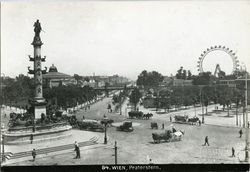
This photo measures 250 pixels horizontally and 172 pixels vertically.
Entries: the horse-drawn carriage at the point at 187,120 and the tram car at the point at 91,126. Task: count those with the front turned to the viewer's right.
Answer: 1

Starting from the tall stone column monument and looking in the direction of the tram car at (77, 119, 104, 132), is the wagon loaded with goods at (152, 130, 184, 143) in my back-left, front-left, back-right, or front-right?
front-right

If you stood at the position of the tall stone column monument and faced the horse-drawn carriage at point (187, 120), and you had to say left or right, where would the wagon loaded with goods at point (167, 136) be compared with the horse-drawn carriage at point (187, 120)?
right
